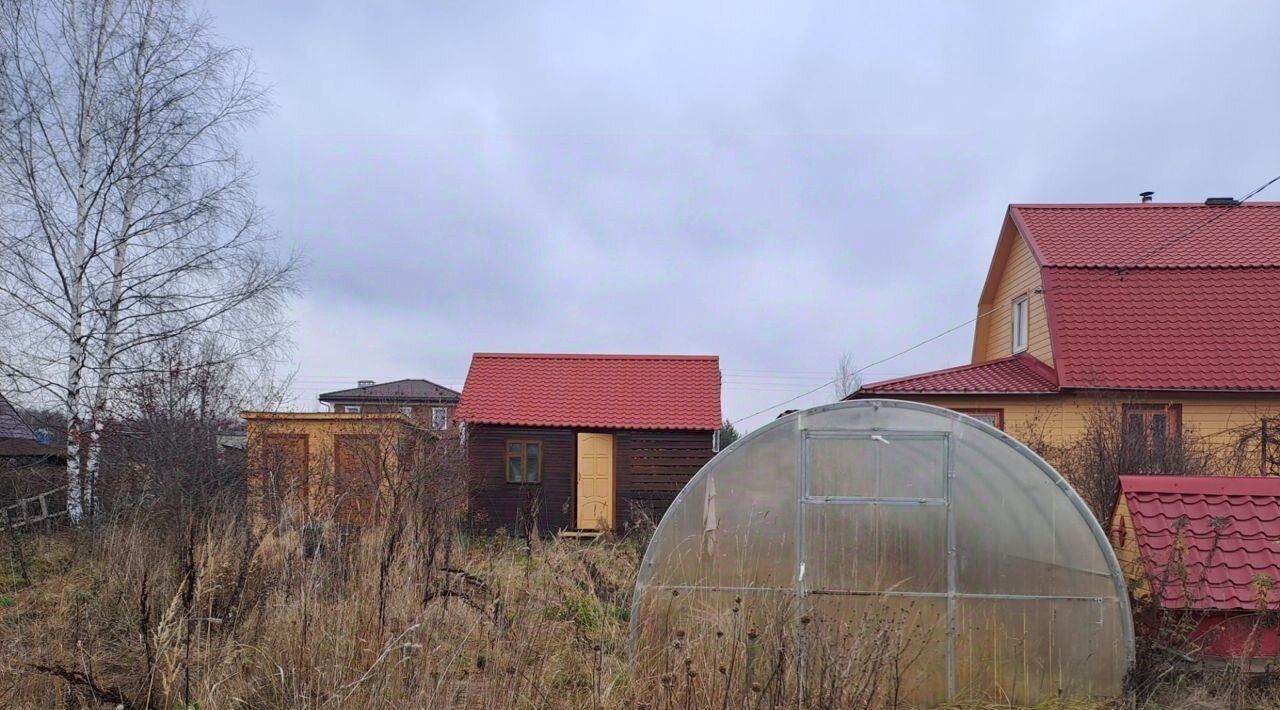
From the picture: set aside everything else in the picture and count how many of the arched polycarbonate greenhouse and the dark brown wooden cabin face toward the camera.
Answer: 2

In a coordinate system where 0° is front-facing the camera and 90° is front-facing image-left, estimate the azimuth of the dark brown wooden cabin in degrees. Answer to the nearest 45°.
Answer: approximately 0°

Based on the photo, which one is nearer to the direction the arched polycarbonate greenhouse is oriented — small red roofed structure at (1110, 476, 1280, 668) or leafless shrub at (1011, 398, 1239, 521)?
the small red roofed structure

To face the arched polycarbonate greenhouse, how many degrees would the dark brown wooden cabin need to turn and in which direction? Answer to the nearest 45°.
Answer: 0° — it already faces it

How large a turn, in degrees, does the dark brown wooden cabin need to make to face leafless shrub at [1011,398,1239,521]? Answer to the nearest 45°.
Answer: approximately 45° to its left
